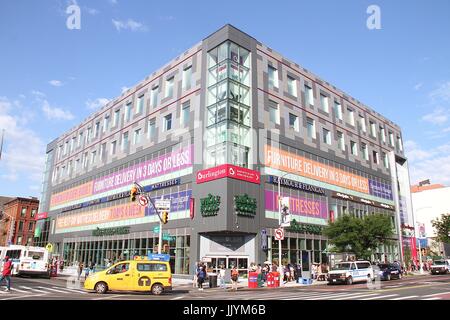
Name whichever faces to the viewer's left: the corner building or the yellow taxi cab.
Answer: the yellow taxi cab

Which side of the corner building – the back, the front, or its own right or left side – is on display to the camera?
front

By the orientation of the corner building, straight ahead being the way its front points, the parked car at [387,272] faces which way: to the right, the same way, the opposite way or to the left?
to the right

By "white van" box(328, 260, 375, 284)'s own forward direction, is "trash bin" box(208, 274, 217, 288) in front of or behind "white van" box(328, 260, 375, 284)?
in front

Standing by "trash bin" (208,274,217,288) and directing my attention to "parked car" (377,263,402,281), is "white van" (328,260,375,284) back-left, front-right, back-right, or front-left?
front-right

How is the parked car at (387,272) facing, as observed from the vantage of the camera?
facing the viewer and to the left of the viewer

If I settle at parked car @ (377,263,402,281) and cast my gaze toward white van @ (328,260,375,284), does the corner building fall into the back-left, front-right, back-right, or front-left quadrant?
front-right

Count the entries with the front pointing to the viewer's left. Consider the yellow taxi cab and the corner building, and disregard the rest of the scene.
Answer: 1

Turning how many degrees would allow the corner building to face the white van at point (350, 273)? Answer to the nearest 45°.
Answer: approximately 45° to its left

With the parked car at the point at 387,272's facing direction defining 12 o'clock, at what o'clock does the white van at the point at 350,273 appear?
The white van is roughly at 11 o'clock from the parked car.

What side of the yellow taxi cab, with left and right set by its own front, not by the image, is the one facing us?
left

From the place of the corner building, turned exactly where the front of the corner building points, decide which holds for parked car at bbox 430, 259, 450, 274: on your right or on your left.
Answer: on your left

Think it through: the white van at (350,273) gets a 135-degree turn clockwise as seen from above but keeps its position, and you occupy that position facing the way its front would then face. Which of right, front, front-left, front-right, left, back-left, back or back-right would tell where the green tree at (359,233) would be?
front
